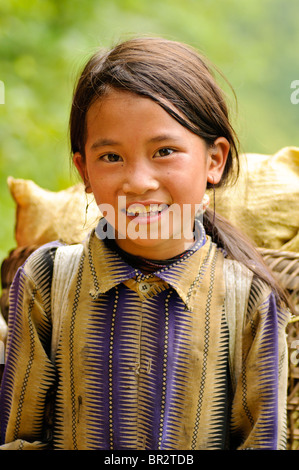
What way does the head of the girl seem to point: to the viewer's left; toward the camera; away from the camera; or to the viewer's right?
toward the camera

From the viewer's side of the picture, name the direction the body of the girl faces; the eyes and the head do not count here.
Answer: toward the camera
